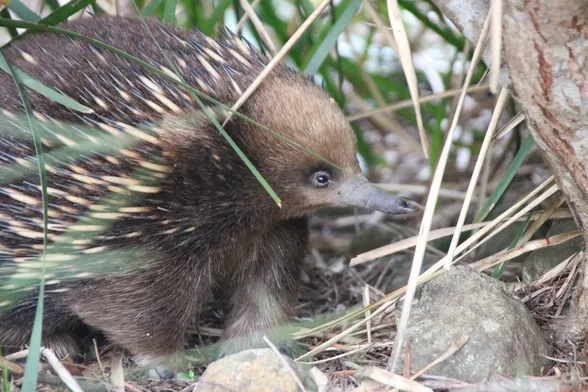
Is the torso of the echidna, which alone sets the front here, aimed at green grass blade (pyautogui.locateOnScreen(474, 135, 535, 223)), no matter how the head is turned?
yes

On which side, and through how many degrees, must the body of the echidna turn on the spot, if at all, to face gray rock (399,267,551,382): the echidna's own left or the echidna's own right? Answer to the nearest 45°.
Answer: approximately 45° to the echidna's own right

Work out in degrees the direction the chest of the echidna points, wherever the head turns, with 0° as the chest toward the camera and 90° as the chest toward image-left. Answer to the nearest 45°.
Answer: approximately 270°

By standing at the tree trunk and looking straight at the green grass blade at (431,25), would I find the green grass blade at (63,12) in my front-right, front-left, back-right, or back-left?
front-left

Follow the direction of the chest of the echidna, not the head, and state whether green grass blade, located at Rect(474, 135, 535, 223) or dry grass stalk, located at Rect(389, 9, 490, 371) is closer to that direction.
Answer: the green grass blade

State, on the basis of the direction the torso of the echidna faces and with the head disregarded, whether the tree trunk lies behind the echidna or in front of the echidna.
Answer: in front

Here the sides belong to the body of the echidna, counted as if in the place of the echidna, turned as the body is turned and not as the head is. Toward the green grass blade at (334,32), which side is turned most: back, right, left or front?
front

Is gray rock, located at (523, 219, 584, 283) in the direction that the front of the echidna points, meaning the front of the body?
yes

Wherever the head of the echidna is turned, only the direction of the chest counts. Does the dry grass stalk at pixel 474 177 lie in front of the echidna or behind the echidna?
in front
